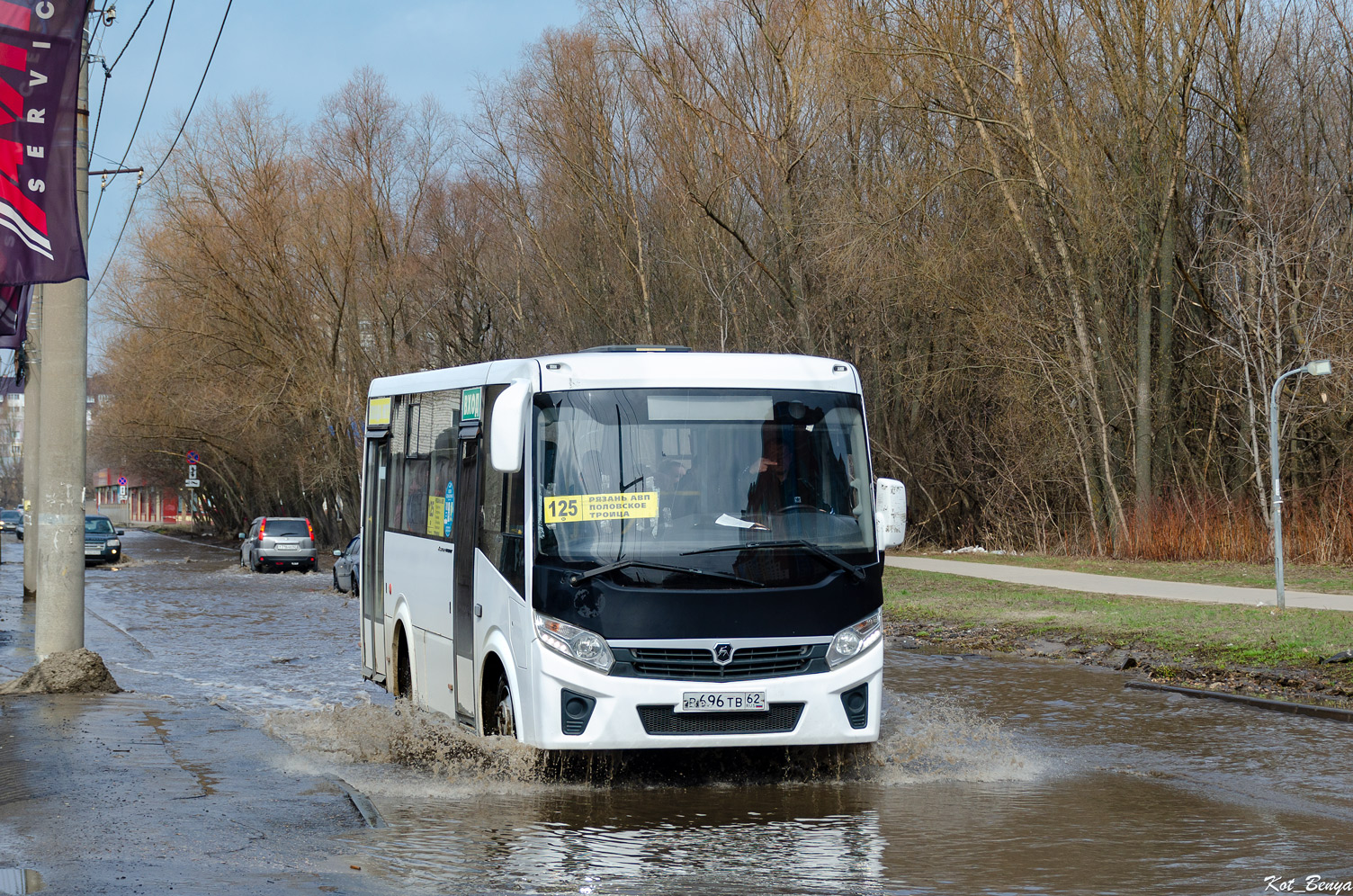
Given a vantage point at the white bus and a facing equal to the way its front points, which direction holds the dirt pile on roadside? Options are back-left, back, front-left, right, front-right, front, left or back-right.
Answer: back-right

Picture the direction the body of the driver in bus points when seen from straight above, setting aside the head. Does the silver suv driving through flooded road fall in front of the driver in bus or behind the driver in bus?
behind

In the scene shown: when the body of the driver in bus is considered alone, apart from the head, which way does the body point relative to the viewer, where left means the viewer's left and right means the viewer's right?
facing the viewer

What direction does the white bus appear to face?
toward the camera

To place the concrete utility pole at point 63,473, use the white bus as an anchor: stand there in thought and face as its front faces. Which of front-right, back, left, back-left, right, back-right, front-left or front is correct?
back-right

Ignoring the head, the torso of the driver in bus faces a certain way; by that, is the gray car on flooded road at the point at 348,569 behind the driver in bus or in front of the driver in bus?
behind

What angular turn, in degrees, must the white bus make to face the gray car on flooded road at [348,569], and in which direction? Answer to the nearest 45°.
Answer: approximately 180°
